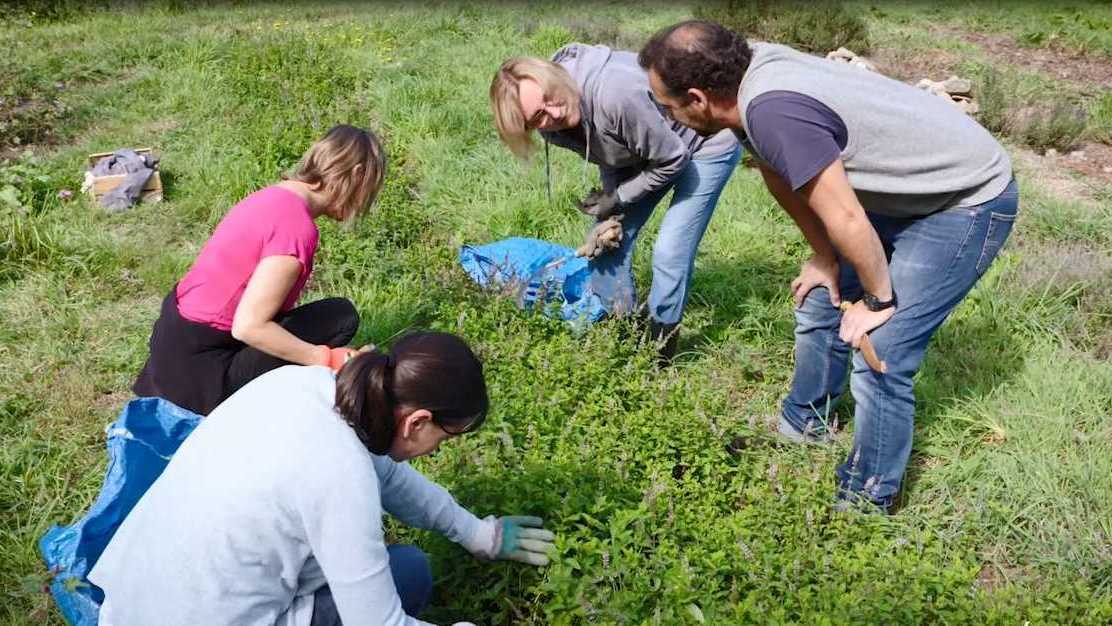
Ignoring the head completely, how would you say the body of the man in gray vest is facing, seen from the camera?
to the viewer's left

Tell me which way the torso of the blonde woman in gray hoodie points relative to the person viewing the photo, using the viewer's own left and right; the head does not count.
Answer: facing the viewer and to the left of the viewer

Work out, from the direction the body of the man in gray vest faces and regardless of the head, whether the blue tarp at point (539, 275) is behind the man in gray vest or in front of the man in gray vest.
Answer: in front

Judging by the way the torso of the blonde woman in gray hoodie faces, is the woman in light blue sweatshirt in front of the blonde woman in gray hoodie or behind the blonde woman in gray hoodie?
in front

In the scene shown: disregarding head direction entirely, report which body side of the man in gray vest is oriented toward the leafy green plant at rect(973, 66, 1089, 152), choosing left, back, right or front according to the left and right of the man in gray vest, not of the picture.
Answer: right

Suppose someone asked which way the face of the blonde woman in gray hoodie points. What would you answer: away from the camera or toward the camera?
toward the camera

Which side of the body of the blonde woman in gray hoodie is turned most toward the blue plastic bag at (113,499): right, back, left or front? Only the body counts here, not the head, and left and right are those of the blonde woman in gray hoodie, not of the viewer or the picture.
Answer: front

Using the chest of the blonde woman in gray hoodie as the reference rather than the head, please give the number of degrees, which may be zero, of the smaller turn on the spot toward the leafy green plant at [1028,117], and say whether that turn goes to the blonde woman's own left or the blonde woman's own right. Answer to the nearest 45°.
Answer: approximately 180°

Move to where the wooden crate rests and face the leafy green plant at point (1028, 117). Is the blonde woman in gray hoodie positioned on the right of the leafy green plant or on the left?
right

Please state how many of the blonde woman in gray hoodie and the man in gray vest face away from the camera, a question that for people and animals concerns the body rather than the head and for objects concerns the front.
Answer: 0

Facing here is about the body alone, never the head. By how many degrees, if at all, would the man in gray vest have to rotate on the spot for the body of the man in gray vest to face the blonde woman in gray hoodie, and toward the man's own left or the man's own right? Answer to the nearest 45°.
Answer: approximately 45° to the man's own right

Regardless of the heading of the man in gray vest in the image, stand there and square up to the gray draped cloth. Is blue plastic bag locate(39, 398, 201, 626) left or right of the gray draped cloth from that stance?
left

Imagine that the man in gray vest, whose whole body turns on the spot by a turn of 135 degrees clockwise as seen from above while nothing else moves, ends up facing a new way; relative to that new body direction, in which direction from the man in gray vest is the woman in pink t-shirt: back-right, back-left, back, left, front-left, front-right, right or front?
back-left

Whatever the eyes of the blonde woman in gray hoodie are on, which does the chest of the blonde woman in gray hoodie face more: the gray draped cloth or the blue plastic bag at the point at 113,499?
the blue plastic bag

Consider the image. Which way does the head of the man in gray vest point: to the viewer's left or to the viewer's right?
to the viewer's left

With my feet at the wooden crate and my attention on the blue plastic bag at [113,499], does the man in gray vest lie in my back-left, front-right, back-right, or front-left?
front-left

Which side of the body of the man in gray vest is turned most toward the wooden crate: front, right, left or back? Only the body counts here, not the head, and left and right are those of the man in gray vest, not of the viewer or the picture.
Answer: front
